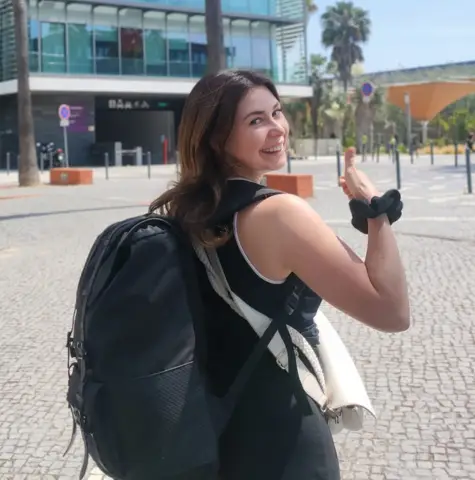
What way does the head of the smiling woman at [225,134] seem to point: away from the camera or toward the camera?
toward the camera

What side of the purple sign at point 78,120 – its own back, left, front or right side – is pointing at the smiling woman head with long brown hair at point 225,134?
front

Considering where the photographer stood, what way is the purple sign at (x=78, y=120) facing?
facing the viewer

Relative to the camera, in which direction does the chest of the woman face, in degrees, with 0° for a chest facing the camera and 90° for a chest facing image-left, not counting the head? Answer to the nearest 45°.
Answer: approximately 225°
